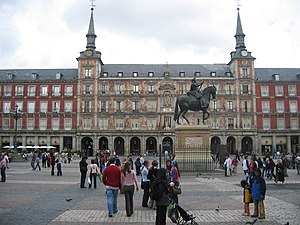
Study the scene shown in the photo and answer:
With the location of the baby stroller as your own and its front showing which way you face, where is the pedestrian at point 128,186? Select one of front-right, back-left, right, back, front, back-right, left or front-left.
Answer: back-left

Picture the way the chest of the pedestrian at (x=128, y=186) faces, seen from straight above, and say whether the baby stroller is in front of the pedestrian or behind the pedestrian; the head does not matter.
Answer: behind

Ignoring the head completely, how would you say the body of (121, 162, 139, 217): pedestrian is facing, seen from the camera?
away from the camera

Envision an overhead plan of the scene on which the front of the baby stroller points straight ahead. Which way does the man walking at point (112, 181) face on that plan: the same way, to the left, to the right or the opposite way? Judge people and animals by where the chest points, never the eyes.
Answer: to the left

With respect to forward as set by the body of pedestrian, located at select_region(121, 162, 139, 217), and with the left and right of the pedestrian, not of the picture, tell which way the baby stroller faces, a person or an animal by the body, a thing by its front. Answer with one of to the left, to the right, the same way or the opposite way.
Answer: to the right

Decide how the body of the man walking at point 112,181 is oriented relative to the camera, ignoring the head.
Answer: away from the camera

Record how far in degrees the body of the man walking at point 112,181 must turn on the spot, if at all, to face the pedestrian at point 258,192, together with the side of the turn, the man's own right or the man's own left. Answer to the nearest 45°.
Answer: approximately 90° to the man's own right

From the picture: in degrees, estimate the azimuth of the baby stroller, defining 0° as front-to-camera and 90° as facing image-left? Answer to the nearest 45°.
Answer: approximately 270°

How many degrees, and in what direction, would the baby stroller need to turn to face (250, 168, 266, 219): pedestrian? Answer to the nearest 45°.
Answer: approximately 45° to its left
